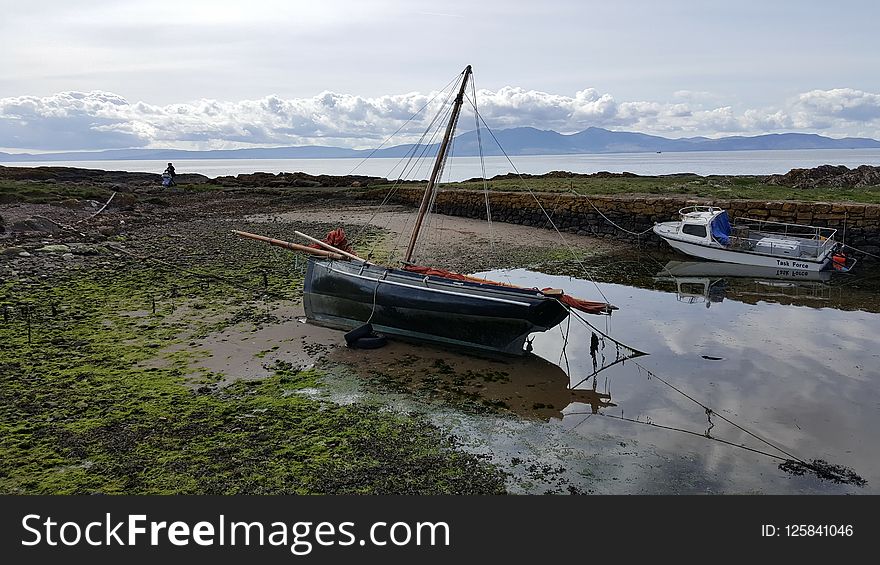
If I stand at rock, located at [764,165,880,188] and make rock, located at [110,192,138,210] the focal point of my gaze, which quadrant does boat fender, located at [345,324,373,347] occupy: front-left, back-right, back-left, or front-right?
front-left

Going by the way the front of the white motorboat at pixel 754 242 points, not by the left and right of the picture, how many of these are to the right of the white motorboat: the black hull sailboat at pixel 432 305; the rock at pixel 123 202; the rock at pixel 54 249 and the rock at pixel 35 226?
0

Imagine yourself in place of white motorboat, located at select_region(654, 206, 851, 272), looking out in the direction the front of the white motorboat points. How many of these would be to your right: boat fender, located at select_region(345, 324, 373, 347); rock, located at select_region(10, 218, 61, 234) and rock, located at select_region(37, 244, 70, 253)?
0

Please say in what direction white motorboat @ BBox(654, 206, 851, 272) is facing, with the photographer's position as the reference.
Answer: facing away from the viewer and to the left of the viewer

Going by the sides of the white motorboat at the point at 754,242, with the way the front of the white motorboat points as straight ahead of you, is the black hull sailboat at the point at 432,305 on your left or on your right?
on your left

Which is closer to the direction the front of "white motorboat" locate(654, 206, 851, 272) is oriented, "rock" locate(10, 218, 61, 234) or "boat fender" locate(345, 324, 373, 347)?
the rock

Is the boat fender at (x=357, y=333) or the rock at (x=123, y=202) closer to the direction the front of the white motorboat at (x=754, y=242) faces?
the rock

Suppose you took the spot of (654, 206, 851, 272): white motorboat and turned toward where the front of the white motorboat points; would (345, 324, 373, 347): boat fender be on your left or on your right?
on your left

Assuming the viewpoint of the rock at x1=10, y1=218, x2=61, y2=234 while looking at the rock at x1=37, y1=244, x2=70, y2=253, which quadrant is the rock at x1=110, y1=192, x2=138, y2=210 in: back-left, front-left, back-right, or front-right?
back-left

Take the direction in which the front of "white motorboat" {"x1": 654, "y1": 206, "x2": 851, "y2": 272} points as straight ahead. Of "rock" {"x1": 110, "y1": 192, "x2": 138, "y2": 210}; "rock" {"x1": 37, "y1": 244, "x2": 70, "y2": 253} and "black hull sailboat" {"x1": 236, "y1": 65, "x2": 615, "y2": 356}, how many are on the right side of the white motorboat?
0

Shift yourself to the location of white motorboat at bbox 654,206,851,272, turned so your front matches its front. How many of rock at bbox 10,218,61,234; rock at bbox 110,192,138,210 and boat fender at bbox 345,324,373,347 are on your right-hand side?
0

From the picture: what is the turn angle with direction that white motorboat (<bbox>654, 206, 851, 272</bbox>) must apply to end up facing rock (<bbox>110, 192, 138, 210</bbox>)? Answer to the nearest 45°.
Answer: approximately 45° to its left

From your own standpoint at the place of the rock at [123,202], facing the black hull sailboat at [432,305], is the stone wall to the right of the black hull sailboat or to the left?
left
